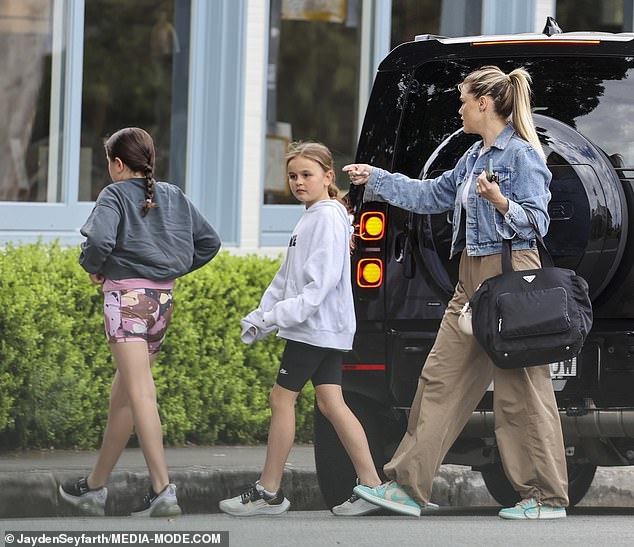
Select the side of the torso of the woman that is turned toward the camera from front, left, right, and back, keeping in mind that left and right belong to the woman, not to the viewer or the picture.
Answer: left

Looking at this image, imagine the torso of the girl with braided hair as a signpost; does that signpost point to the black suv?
no

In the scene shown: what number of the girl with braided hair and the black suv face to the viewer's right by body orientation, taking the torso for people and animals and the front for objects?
0

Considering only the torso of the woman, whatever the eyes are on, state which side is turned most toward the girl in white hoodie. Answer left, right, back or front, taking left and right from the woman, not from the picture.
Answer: front

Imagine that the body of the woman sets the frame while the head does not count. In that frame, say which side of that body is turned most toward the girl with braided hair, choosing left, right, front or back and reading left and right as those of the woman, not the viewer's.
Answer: front

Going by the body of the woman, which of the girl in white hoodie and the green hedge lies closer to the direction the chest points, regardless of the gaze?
the girl in white hoodie

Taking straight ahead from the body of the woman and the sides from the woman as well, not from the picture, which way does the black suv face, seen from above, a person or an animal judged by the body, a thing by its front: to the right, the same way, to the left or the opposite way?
to the right

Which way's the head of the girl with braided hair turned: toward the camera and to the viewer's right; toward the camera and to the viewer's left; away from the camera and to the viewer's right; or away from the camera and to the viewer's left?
away from the camera and to the viewer's left

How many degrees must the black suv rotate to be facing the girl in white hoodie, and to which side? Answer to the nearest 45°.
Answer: approximately 180°

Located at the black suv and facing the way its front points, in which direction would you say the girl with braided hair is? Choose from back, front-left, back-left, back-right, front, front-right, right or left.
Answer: left

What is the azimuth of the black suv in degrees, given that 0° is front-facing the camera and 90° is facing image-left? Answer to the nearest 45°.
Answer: approximately 180°

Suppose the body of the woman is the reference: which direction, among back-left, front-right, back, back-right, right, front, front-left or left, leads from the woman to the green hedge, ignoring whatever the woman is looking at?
front-right

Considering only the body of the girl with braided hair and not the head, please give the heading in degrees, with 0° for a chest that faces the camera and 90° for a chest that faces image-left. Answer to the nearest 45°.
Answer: approximately 135°

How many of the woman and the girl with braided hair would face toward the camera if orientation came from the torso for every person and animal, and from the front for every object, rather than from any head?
0

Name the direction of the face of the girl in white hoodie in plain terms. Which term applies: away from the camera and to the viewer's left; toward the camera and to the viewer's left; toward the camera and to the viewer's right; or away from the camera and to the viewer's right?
toward the camera and to the viewer's left
